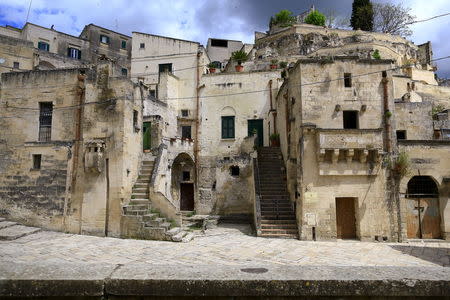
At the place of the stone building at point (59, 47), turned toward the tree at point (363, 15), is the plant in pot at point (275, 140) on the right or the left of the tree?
right

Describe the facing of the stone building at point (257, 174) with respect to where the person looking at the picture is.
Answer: facing the viewer

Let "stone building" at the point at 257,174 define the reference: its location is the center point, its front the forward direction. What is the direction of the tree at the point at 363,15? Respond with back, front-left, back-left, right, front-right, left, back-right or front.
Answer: back-left
